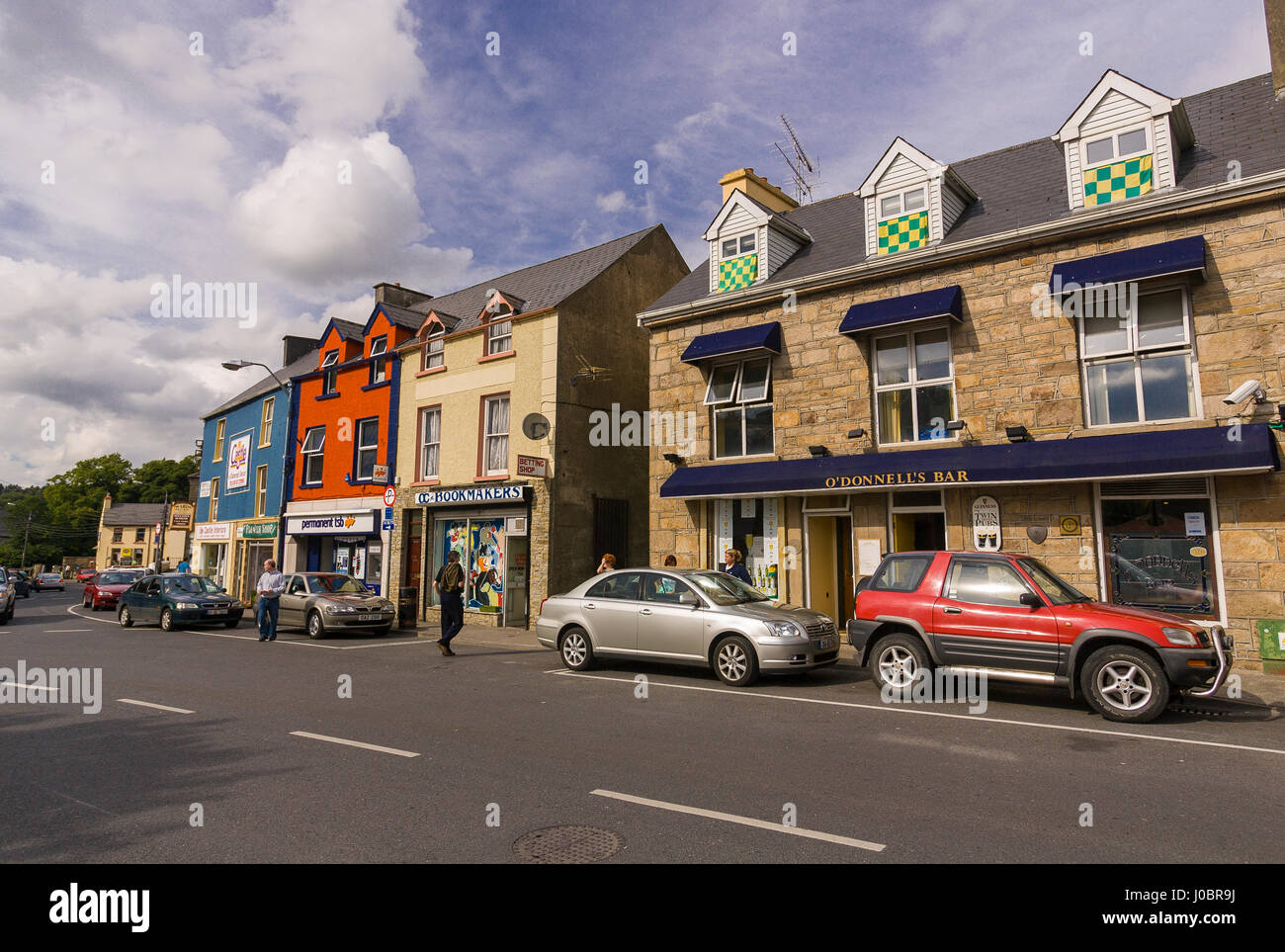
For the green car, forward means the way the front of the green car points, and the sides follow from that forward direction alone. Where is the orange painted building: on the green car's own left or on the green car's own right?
on the green car's own left

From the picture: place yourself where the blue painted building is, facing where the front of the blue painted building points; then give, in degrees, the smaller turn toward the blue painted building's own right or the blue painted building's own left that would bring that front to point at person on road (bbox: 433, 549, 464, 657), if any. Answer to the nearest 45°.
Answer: approximately 45° to the blue painted building's own left

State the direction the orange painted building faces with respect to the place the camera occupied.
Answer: facing the viewer and to the left of the viewer

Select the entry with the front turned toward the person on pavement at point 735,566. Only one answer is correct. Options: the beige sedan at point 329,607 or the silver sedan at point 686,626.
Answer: the beige sedan at point 329,607

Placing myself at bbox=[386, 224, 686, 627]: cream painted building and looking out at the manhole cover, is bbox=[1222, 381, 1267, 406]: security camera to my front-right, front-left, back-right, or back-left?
front-left

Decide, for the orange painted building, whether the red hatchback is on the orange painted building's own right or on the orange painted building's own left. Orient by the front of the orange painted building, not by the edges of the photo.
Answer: on the orange painted building's own right

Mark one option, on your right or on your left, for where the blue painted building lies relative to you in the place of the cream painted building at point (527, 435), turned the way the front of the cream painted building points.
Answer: on your right

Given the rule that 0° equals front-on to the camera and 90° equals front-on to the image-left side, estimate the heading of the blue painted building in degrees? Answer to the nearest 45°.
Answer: approximately 45°

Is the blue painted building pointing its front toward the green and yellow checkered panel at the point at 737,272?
no

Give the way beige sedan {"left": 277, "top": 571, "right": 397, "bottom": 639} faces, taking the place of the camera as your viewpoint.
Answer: facing the viewer and to the right of the viewer

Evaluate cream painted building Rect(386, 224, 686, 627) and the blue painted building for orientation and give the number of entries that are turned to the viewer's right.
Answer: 0

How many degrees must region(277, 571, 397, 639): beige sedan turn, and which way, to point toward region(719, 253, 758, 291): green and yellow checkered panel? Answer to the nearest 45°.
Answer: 0° — it already faces it

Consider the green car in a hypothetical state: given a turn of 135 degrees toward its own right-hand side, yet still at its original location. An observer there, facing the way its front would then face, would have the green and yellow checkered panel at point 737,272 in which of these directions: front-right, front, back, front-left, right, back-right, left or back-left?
back-left

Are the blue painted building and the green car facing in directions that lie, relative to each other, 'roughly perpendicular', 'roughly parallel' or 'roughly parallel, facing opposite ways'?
roughly perpendicular

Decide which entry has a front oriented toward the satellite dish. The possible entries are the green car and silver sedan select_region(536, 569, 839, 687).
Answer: the green car

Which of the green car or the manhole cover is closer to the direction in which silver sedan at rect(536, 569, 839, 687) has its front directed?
the manhole cover
